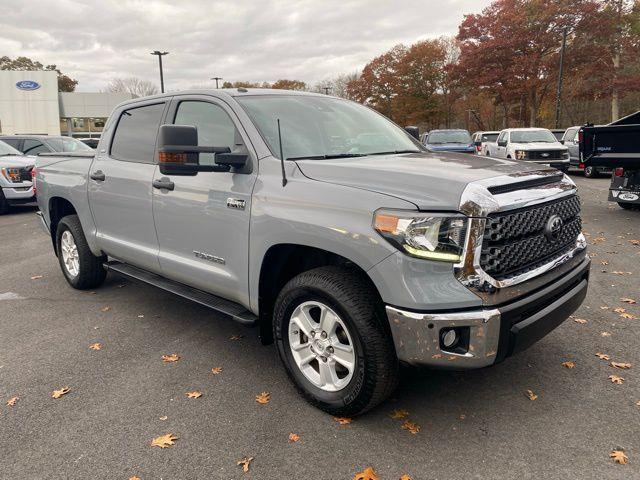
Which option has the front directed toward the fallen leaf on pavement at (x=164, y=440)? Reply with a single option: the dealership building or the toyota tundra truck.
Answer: the dealership building

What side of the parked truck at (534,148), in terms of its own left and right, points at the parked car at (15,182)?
right

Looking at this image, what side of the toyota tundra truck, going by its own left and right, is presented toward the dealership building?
back

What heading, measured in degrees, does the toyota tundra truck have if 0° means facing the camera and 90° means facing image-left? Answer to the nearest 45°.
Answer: approximately 315°

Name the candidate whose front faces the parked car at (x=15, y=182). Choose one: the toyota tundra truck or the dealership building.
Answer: the dealership building

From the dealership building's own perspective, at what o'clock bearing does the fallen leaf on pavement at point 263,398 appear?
The fallen leaf on pavement is roughly at 12 o'clock from the dealership building.

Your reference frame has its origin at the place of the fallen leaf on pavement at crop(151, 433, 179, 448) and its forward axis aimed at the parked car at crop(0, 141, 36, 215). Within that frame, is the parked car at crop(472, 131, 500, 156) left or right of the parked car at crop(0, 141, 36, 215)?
right

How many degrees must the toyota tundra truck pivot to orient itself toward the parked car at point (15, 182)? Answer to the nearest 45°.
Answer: approximately 180°
